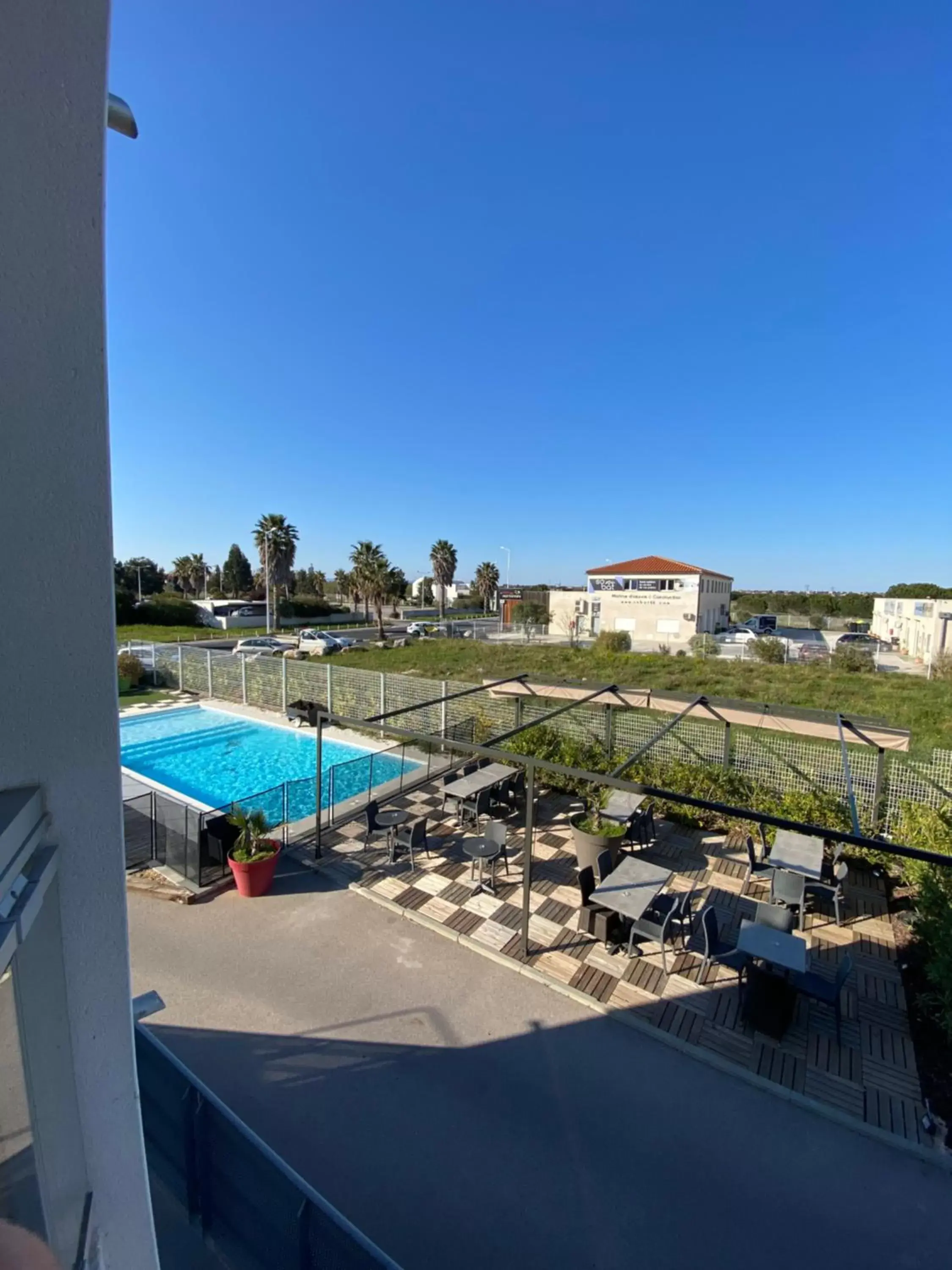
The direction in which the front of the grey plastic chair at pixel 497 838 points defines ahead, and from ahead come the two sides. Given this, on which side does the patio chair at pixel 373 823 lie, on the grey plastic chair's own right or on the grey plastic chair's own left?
on the grey plastic chair's own right

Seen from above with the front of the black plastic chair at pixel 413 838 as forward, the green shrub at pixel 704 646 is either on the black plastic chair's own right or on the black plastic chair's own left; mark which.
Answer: on the black plastic chair's own right

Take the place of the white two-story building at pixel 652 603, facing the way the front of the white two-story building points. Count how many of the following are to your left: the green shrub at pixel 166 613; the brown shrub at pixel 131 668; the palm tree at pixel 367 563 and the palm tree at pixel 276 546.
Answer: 0

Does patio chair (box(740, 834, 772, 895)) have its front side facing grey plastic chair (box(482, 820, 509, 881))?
no

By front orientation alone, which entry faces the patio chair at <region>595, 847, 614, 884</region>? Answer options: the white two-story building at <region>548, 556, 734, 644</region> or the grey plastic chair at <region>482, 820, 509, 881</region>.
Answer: the white two-story building

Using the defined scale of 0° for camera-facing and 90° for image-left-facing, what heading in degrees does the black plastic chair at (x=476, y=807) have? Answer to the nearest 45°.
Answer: approximately 135°

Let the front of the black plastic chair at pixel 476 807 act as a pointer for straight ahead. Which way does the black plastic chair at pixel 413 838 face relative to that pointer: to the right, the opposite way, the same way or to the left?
the same way

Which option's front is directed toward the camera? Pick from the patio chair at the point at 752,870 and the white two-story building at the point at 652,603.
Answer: the white two-story building

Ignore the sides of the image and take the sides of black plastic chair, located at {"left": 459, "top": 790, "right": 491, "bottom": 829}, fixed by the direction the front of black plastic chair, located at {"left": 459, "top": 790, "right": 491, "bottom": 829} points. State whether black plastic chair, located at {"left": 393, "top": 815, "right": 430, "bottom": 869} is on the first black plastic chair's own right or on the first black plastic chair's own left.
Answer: on the first black plastic chair's own left

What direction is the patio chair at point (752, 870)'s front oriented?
to the viewer's right

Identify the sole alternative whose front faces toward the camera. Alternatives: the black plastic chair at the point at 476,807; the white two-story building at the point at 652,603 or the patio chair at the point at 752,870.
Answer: the white two-story building

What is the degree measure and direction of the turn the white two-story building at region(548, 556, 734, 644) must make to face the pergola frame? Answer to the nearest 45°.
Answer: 0° — it already faces it

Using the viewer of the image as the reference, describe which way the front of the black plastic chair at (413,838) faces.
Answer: facing away from the viewer and to the left of the viewer

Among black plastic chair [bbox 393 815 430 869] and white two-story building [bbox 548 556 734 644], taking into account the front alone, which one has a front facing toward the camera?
the white two-story building

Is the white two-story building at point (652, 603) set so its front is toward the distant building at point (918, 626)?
no

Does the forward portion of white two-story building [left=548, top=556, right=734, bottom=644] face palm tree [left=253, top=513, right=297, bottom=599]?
no

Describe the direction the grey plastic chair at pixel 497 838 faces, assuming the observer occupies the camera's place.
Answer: facing the viewer and to the left of the viewer

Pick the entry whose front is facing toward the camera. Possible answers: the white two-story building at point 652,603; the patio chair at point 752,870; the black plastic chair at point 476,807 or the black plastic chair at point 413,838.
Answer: the white two-story building

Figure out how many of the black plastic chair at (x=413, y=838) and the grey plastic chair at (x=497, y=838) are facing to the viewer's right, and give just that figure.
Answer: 0
